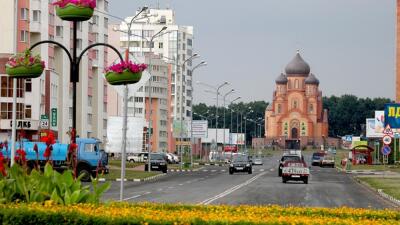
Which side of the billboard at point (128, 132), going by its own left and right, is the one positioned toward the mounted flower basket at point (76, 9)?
front

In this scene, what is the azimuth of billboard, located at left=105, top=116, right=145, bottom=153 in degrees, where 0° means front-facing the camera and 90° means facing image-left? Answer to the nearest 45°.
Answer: approximately 0°

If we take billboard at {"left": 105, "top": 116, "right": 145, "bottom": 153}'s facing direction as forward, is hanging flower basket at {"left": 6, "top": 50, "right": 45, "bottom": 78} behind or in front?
in front
